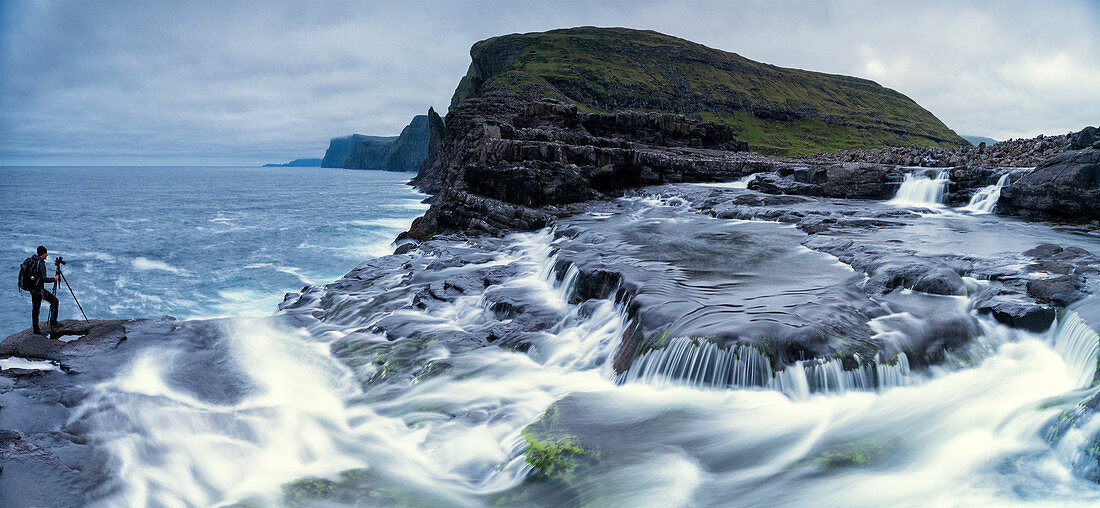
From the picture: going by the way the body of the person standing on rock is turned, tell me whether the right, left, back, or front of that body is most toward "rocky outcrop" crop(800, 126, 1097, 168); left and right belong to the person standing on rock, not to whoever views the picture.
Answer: front

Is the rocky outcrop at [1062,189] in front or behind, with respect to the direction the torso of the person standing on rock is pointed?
in front

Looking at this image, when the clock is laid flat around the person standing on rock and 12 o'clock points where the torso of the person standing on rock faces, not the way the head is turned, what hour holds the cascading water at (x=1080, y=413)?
The cascading water is roughly at 2 o'clock from the person standing on rock.

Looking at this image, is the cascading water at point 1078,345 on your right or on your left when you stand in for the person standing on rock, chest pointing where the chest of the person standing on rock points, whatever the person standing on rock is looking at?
on your right

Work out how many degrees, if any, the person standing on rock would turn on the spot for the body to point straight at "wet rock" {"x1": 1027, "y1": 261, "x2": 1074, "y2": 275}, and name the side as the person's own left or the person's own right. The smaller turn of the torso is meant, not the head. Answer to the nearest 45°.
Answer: approximately 45° to the person's own right

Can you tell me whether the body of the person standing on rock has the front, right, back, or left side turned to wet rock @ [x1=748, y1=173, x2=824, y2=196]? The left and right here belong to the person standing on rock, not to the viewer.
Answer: front

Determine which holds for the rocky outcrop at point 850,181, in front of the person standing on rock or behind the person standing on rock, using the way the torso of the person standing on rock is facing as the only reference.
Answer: in front

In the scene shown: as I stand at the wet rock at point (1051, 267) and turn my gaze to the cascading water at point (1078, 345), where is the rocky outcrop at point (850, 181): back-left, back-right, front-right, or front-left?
back-right

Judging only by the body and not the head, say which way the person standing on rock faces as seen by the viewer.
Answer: to the viewer's right
